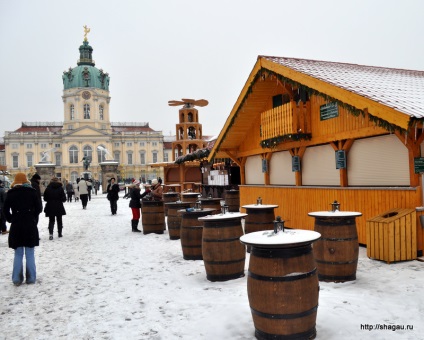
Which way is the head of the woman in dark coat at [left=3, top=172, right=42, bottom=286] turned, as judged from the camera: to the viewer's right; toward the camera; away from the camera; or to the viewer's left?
away from the camera

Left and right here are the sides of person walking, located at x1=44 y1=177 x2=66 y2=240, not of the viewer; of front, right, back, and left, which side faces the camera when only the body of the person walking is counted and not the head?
back

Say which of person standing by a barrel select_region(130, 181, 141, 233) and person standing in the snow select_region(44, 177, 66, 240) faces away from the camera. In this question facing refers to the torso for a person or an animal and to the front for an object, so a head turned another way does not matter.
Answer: person standing in the snow select_region(44, 177, 66, 240)

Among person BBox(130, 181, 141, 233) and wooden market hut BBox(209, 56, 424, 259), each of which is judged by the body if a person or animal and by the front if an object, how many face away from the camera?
0

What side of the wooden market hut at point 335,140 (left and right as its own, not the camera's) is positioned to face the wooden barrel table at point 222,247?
front

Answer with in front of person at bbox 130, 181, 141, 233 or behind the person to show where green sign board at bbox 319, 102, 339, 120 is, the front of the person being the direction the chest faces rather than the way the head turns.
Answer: in front

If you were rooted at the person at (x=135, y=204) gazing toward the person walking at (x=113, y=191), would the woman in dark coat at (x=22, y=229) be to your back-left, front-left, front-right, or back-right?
back-left

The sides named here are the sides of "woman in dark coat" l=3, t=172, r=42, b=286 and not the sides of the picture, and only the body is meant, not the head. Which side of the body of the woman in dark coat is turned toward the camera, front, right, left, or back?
back

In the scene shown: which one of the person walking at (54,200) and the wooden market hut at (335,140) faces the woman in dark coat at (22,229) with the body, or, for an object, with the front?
the wooden market hut

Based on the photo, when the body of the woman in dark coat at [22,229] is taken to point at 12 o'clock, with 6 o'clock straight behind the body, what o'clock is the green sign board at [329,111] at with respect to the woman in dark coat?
The green sign board is roughly at 3 o'clock from the woman in dark coat.

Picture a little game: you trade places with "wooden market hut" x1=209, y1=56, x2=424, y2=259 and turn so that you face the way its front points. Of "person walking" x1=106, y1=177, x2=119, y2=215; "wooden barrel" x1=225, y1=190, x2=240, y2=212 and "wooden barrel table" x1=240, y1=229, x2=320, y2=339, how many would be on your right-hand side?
2

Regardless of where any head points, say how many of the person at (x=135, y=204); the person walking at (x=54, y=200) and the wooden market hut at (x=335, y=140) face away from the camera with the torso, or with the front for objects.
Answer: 1
